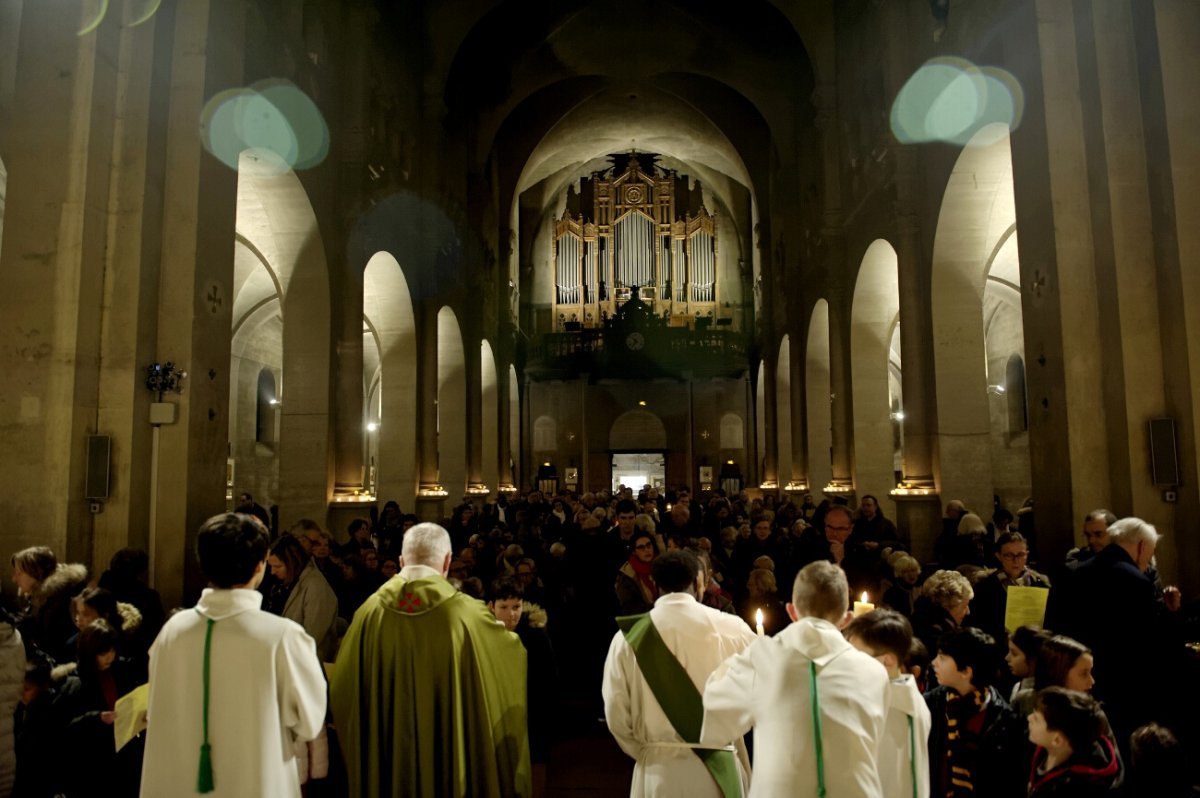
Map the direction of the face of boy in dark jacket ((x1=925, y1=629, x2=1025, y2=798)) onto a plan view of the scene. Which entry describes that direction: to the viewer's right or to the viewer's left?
to the viewer's left

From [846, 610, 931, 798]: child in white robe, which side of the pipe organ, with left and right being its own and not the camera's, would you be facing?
front

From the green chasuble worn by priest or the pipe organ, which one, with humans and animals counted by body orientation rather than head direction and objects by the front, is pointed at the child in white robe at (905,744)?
the pipe organ

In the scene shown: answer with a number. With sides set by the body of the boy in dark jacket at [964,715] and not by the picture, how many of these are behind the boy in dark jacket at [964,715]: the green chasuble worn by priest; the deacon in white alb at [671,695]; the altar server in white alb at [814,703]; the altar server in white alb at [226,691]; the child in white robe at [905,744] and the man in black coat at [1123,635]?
1

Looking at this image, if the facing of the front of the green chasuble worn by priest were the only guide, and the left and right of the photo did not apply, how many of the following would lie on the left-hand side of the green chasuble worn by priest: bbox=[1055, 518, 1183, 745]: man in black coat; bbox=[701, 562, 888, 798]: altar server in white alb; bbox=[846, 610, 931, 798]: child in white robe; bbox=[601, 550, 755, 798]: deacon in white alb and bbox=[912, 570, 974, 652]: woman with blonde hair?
0

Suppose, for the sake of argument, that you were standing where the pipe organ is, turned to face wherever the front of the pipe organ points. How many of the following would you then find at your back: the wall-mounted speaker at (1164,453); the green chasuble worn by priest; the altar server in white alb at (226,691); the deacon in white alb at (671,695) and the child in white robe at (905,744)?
0

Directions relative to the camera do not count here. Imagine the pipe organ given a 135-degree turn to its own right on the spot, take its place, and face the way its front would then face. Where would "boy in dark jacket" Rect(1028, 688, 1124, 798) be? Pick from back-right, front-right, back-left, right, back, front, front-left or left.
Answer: back-left

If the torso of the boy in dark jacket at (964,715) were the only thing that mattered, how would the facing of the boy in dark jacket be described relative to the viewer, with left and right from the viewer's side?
facing the viewer and to the left of the viewer

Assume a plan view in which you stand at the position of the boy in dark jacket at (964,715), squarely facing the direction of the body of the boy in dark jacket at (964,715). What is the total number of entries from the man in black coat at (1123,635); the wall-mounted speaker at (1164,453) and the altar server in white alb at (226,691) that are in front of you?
1

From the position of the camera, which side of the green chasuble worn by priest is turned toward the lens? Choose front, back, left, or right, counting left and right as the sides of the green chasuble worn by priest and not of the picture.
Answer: back

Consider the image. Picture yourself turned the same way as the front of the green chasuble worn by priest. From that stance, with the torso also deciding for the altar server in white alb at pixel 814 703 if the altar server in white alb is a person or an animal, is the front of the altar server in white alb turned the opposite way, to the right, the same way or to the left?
the same way

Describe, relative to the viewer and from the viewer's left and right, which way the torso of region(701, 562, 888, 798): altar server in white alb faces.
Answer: facing away from the viewer

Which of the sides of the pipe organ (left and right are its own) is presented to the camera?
front

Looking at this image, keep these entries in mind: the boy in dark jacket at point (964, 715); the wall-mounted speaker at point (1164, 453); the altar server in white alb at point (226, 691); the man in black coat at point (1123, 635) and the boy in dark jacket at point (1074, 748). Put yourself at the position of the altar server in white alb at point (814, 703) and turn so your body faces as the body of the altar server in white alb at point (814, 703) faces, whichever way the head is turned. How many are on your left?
1

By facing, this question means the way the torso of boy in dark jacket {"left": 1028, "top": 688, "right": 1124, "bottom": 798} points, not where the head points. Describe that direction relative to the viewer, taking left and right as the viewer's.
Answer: facing to the left of the viewer

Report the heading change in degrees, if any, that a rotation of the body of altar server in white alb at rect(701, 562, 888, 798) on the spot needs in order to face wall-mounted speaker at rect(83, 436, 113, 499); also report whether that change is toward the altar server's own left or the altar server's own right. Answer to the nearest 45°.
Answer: approximately 45° to the altar server's own left

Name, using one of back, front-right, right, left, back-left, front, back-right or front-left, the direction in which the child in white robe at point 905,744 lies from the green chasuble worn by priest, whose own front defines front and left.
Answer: back-right

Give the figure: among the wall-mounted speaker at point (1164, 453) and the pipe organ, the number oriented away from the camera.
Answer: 0

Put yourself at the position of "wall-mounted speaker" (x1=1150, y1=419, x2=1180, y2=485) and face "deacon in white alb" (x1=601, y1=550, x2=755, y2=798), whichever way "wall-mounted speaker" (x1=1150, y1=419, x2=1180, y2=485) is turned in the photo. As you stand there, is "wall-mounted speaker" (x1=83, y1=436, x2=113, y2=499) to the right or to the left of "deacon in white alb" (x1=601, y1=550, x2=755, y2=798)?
right

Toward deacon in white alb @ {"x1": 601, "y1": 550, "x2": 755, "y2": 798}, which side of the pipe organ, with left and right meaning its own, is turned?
front
